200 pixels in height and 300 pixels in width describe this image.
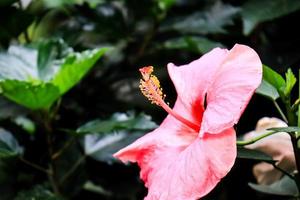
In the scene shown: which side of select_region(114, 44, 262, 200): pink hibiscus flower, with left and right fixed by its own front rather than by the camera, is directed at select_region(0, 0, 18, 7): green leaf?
right

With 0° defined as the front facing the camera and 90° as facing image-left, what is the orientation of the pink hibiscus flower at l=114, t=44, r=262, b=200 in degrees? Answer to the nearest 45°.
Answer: approximately 45°

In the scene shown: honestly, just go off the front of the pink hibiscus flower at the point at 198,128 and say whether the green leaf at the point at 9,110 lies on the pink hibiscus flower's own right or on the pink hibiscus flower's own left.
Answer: on the pink hibiscus flower's own right
